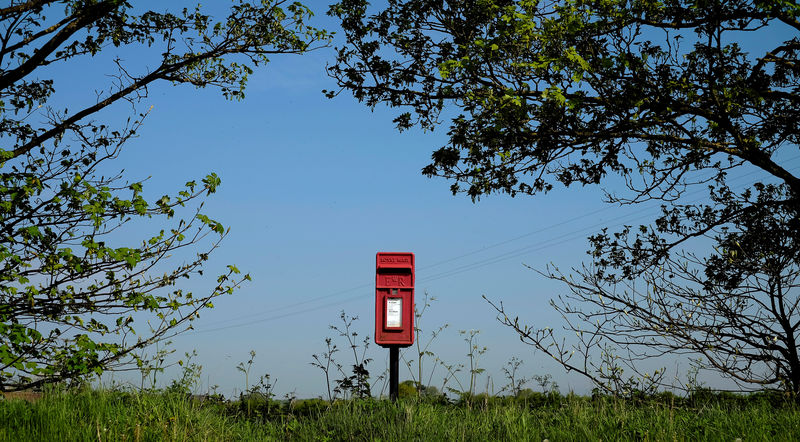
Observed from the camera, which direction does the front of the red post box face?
facing the viewer
